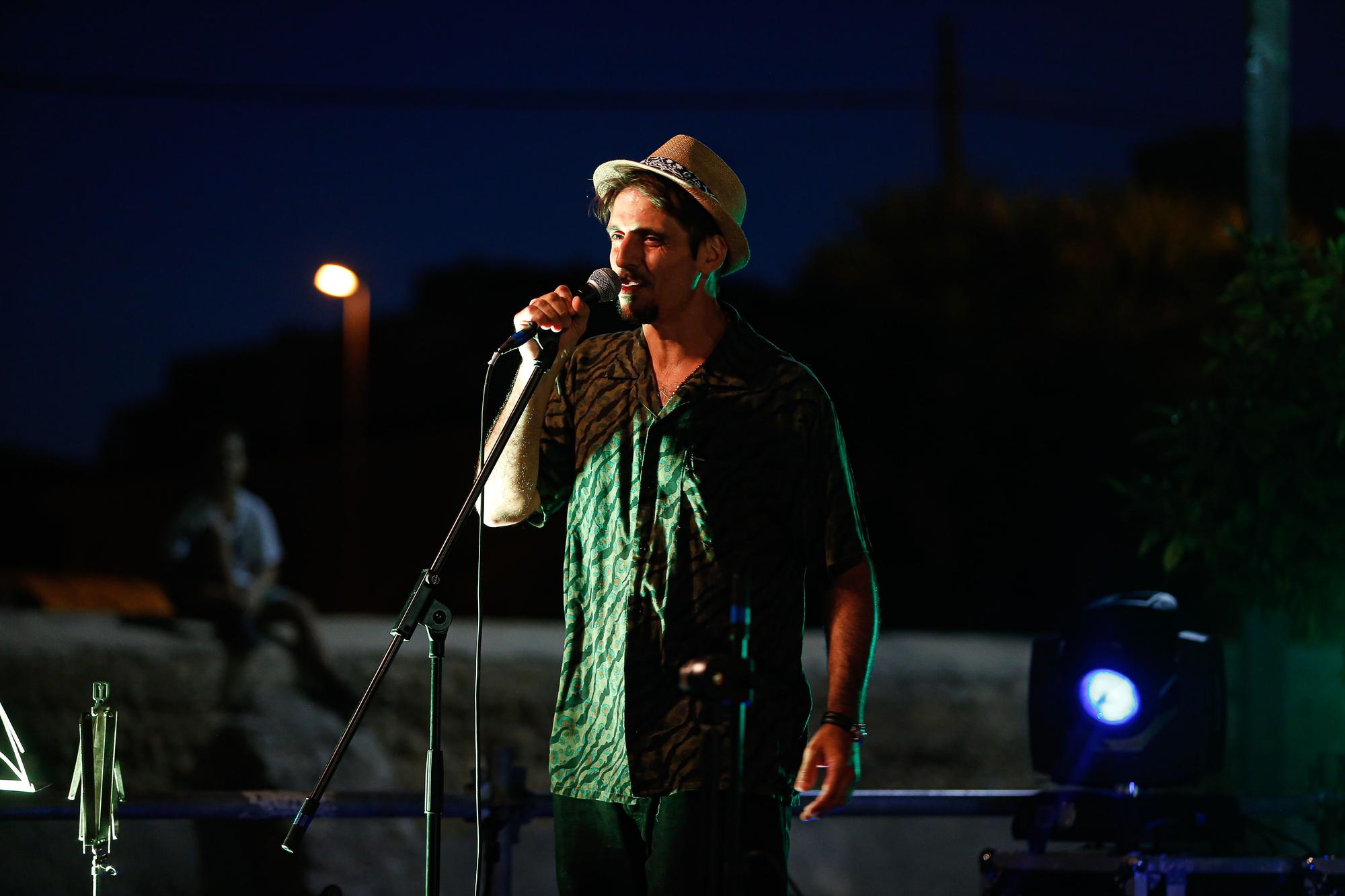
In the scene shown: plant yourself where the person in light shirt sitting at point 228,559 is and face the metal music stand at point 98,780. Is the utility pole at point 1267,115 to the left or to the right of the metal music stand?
left

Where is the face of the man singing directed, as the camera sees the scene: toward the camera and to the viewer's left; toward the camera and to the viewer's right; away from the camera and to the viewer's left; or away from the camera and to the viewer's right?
toward the camera and to the viewer's left

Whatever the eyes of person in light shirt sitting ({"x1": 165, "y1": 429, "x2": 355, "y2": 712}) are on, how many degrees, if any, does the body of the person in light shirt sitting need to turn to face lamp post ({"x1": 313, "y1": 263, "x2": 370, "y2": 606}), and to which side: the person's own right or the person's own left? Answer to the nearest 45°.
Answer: approximately 135° to the person's own left

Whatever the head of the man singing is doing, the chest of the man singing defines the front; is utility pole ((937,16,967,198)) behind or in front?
behind

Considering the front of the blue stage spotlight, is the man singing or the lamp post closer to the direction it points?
the man singing

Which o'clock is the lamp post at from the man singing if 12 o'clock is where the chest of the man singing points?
The lamp post is roughly at 4 o'clock from the man singing.

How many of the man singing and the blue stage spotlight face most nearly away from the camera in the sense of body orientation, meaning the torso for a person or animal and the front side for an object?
0

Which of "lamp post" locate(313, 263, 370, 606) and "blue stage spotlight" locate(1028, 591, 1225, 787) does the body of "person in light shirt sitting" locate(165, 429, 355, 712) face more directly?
the blue stage spotlight

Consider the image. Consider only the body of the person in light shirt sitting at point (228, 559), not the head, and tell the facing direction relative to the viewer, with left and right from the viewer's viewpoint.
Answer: facing the viewer and to the right of the viewer

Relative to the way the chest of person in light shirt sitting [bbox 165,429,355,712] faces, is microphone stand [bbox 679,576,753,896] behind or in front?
in front

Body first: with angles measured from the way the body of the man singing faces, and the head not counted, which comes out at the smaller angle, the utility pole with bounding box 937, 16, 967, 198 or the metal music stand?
the metal music stand

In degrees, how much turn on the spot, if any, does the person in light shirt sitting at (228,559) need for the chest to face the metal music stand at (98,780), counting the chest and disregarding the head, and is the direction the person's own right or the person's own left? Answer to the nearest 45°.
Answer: approximately 45° to the person's own right
